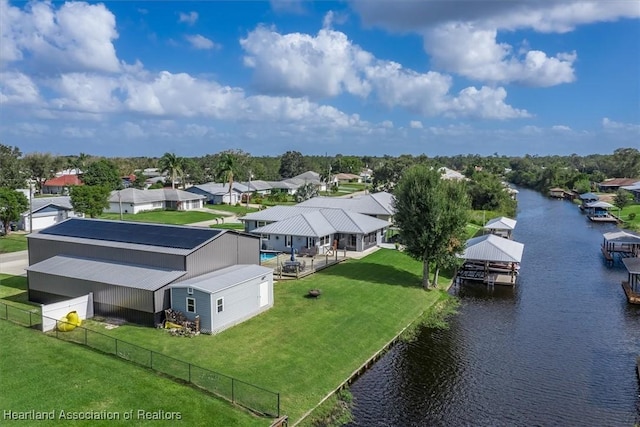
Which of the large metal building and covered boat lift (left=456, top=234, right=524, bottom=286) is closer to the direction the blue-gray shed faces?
the covered boat lift

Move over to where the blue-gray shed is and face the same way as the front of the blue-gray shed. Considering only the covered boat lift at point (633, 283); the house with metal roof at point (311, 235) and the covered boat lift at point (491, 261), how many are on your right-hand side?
0

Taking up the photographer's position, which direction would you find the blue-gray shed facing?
facing the viewer and to the right of the viewer

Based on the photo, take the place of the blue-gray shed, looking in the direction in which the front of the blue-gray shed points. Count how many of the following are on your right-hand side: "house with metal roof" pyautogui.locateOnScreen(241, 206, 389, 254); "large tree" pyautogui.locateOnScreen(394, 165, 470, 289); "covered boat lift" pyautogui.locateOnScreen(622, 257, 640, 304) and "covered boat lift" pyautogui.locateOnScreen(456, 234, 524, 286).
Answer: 0

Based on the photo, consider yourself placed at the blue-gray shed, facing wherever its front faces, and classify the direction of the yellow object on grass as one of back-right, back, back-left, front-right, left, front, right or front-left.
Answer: back-right

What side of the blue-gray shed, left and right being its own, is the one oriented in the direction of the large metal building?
back

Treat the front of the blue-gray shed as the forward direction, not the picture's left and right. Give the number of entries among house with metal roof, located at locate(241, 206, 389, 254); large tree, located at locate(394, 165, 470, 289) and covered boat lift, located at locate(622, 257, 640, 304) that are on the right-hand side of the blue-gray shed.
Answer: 0

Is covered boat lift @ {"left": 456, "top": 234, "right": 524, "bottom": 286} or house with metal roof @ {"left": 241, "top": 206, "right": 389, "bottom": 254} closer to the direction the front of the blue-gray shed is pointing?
the covered boat lift

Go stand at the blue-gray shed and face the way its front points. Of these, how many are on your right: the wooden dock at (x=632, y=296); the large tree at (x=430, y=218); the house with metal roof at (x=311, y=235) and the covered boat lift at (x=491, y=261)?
0

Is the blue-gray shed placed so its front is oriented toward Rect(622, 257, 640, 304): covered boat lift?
no

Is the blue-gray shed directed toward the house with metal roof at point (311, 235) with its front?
no

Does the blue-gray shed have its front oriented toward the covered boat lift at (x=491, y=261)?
no

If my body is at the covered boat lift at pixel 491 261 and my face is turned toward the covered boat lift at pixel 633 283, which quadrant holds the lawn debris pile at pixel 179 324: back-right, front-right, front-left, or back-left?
back-right

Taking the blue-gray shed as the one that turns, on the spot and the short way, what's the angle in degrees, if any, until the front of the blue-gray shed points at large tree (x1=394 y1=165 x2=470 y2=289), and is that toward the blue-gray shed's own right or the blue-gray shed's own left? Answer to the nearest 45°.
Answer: approximately 90° to the blue-gray shed's own left

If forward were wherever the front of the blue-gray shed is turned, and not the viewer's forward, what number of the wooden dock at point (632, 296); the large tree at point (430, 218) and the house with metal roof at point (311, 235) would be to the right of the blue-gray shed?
0
